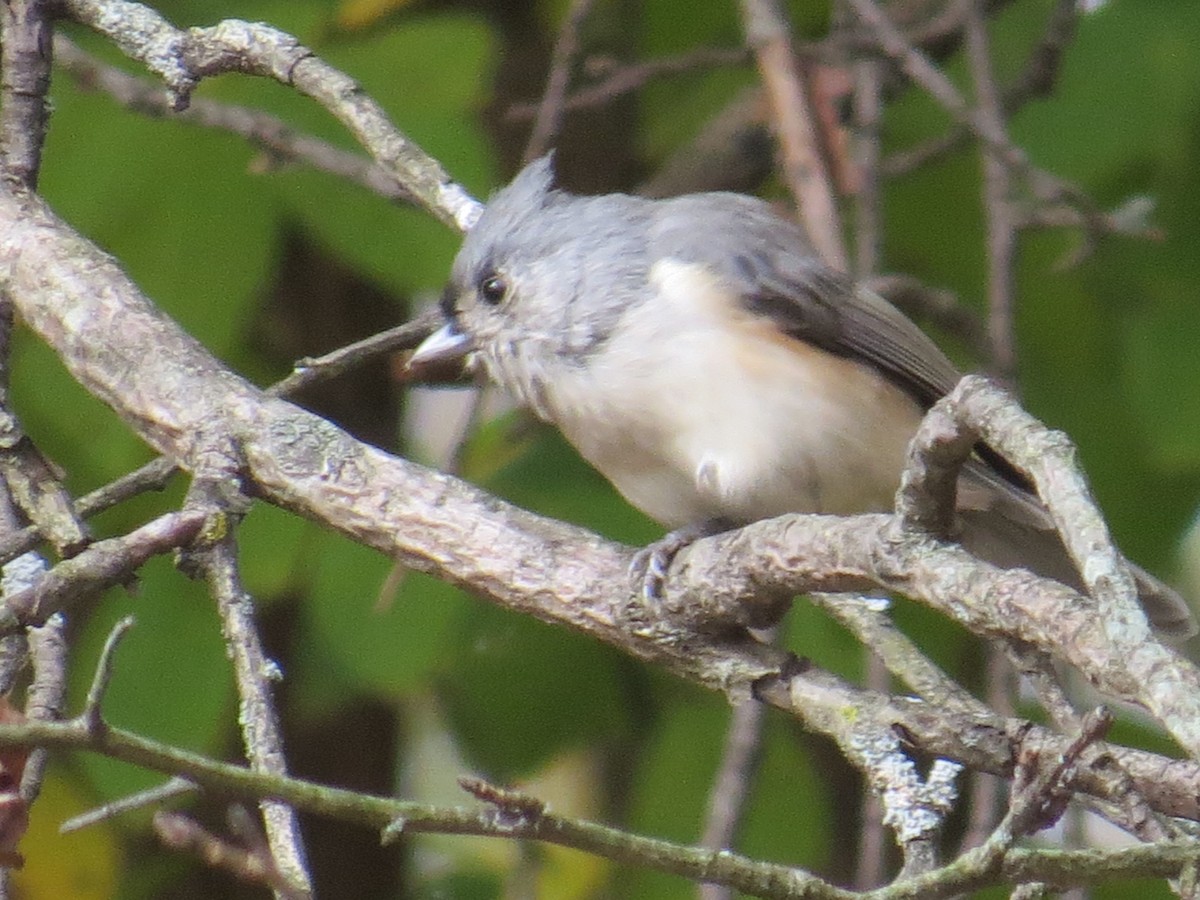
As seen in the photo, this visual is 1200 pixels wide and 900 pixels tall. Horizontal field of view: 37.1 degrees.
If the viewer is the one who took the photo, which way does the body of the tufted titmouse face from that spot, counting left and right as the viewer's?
facing to the left of the viewer

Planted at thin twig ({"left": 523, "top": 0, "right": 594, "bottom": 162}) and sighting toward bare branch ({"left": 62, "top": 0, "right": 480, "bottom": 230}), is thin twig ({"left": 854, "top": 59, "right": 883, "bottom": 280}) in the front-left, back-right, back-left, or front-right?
back-left

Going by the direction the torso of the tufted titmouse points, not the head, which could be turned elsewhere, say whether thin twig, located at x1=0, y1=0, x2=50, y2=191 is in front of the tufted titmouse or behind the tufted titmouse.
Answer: in front
